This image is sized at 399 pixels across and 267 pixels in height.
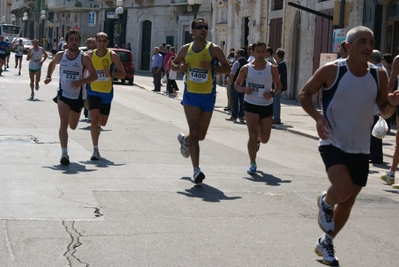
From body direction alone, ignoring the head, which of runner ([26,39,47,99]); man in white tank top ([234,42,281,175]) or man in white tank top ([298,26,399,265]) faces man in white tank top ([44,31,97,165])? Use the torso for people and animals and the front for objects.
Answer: the runner

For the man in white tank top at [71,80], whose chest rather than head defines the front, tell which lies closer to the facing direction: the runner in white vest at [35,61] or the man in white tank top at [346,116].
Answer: the man in white tank top

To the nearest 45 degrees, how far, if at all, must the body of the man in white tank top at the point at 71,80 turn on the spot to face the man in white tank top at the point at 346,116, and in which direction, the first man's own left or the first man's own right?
0° — they already face them

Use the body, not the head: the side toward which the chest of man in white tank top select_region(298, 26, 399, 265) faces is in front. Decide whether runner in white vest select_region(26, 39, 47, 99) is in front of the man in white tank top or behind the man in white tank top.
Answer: behind

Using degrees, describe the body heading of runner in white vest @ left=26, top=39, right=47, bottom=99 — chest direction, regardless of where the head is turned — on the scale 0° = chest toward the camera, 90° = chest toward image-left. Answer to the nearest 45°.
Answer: approximately 0°

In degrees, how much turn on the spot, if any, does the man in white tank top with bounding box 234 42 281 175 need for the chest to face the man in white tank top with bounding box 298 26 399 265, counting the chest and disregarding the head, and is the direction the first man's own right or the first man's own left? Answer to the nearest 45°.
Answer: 0° — they already face them

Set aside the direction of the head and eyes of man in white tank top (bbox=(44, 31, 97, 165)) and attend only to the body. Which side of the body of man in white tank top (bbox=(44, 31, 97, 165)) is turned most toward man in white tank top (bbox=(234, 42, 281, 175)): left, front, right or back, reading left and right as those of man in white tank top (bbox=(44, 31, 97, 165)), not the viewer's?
left

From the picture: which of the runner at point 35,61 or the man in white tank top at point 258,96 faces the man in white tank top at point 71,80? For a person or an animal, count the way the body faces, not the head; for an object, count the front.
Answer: the runner

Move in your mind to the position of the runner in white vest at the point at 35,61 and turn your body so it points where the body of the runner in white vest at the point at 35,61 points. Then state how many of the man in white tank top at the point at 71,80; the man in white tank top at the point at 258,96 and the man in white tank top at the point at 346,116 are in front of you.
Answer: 3

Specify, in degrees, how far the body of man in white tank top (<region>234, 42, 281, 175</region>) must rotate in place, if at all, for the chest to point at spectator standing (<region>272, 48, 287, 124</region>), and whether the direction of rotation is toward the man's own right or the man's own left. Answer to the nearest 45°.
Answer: approximately 180°
